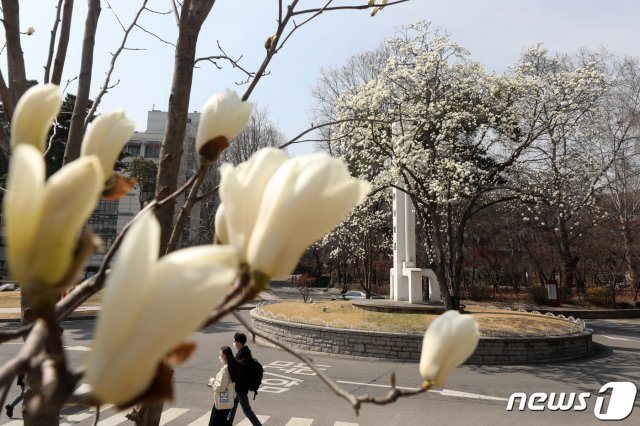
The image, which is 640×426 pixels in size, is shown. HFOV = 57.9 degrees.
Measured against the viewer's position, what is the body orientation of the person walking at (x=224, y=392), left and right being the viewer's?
facing to the left of the viewer

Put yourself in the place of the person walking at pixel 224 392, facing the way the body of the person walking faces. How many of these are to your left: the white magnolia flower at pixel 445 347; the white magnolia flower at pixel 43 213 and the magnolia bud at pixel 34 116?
3

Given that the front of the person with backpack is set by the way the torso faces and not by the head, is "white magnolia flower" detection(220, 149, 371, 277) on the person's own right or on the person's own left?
on the person's own left

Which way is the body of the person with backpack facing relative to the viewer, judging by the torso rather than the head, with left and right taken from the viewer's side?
facing to the left of the viewer

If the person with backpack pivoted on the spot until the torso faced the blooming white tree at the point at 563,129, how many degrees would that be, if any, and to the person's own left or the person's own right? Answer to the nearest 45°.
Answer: approximately 135° to the person's own right

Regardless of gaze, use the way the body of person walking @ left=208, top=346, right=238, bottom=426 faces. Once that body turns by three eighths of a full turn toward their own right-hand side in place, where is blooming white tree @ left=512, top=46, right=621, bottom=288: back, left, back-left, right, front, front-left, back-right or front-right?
front

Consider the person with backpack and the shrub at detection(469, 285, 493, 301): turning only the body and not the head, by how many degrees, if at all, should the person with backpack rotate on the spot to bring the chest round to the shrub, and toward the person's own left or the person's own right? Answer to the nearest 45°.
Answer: approximately 135° to the person's own right
